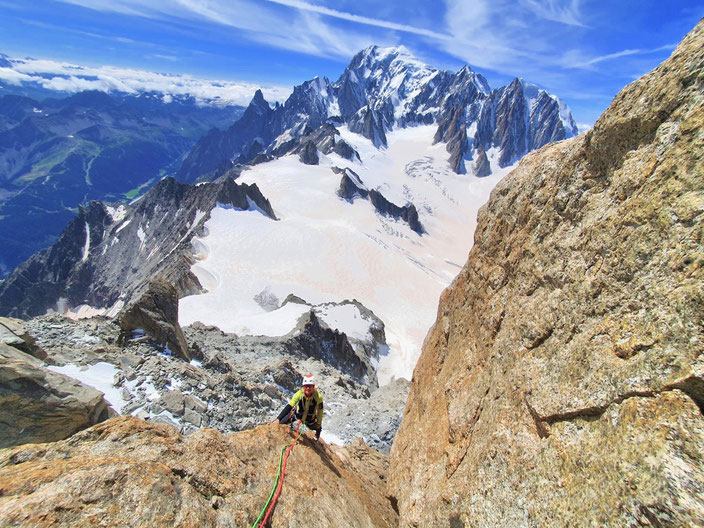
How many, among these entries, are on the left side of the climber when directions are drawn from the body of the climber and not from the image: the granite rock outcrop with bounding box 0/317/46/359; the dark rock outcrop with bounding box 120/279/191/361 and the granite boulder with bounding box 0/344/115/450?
0

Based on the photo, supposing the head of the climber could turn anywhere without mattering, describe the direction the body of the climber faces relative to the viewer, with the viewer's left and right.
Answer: facing the viewer

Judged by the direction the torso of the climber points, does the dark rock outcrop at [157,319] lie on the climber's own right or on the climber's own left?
on the climber's own right

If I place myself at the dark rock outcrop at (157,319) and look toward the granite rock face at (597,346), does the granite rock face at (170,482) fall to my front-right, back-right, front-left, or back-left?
front-right

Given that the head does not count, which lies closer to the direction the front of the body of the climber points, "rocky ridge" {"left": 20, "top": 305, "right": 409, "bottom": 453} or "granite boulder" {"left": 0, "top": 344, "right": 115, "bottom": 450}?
the granite boulder

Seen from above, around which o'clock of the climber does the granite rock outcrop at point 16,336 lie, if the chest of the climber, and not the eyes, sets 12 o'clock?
The granite rock outcrop is roughly at 3 o'clock from the climber.

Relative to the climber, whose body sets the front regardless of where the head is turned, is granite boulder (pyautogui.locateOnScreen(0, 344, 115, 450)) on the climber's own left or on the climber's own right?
on the climber's own right

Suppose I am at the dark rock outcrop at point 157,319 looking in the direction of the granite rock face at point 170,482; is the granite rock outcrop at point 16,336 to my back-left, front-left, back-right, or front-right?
front-right
